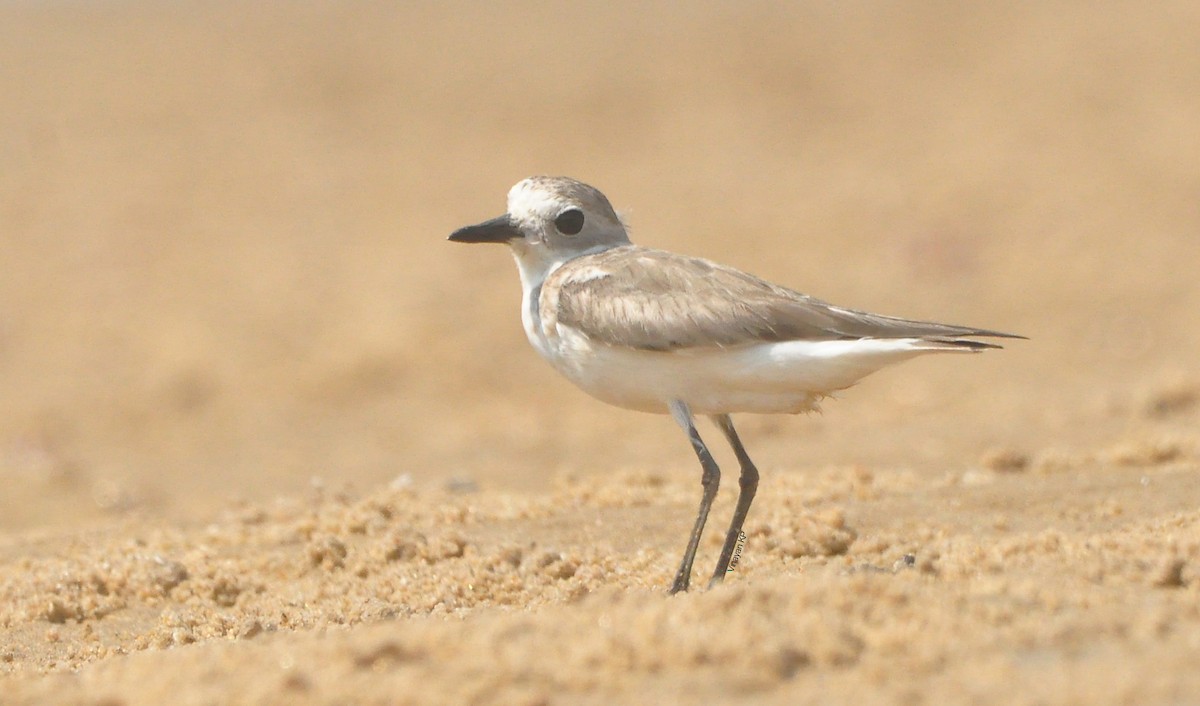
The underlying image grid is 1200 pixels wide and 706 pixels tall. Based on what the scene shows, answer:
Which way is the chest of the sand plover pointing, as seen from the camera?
to the viewer's left
